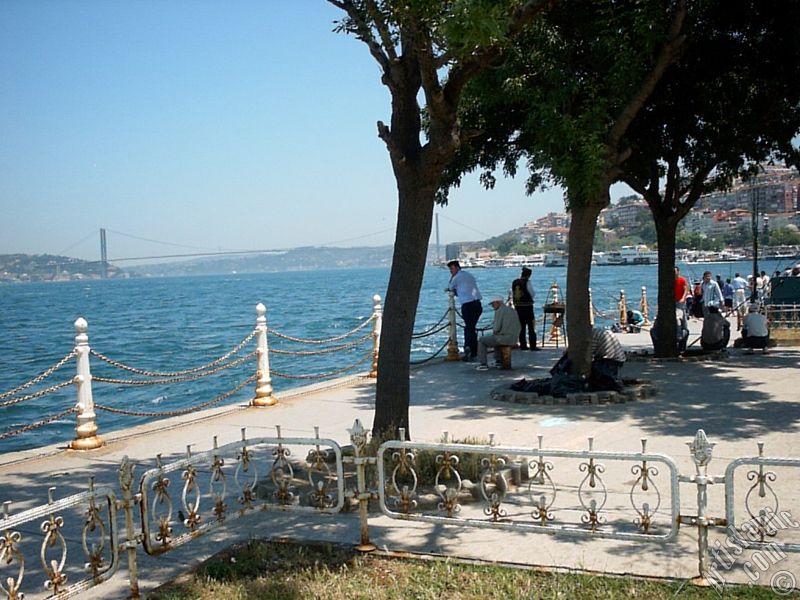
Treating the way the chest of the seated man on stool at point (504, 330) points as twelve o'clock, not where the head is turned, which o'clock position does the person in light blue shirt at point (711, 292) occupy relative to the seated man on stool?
The person in light blue shirt is roughly at 4 o'clock from the seated man on stool.

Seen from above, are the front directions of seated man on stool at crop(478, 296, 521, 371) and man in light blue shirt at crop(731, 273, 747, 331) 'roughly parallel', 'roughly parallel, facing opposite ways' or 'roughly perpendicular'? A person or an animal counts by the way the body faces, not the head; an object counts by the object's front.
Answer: roughly perpendicular

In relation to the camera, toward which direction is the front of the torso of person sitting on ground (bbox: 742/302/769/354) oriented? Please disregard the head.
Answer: away from the camera

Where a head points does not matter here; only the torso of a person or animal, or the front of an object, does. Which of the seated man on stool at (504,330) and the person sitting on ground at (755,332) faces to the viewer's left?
the seated man on stool

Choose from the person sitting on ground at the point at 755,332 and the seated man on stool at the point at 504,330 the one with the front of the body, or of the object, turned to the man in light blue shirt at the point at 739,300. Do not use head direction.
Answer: the person sitting on ground

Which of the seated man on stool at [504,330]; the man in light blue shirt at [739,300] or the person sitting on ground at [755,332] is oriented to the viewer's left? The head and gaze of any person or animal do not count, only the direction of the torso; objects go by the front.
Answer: the seated man on stool

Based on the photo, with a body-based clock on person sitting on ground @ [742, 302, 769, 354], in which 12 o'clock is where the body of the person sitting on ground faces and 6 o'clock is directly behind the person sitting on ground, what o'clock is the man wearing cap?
The man wearing cap is roughly at 8 o'clock from the person sitting on ground.

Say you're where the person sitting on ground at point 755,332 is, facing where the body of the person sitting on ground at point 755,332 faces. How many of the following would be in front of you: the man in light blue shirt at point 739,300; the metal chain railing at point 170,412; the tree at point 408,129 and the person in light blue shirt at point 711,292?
2

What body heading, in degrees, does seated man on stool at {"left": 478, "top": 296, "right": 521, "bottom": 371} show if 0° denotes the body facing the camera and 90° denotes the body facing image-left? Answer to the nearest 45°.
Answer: approximately 90°

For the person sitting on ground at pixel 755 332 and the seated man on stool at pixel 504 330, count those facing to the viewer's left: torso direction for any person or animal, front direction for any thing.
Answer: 1
